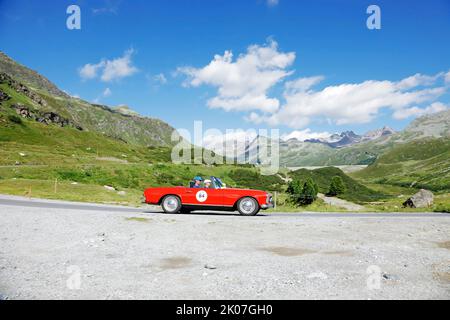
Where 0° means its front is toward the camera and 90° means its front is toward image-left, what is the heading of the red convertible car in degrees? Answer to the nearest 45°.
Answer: approximately 270°
